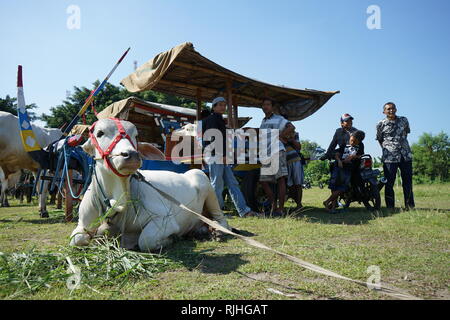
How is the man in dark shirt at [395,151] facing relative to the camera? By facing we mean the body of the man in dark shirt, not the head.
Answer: toward the camera

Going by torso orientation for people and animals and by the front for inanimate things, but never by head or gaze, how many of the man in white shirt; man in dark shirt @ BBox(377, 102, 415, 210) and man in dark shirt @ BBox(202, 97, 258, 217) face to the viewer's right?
1

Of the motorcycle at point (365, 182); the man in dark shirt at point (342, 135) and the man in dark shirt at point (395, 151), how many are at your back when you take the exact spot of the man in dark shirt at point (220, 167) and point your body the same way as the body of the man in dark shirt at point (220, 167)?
0

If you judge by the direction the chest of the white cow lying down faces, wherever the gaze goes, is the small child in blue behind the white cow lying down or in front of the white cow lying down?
behind

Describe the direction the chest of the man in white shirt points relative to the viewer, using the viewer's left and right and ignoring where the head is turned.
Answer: facing the viewer and to the left of the viewer

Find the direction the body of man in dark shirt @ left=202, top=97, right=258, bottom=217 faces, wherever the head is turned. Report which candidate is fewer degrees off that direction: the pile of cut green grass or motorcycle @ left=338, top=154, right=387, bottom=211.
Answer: the motorcycle

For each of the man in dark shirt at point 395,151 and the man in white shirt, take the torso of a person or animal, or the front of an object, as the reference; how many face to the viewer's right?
0

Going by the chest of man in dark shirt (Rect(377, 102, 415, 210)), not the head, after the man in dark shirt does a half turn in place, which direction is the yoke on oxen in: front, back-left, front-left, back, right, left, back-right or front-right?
back-left

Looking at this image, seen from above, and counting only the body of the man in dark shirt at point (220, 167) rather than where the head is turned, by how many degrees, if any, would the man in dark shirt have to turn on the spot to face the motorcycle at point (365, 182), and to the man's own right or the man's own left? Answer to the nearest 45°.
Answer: approximately 45° to the man's own left
